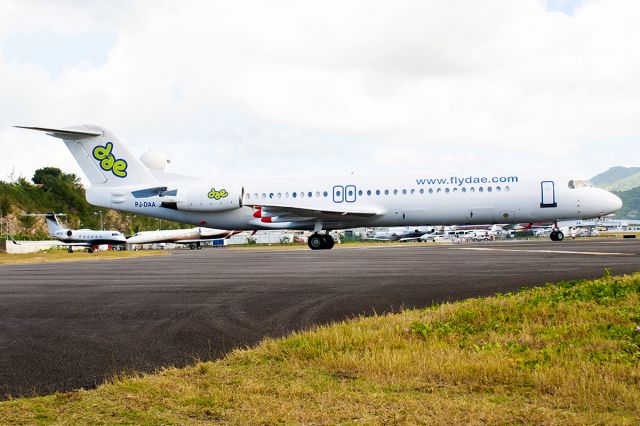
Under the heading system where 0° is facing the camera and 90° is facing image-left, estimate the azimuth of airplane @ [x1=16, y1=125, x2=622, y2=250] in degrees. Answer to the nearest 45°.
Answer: approximately 270°
